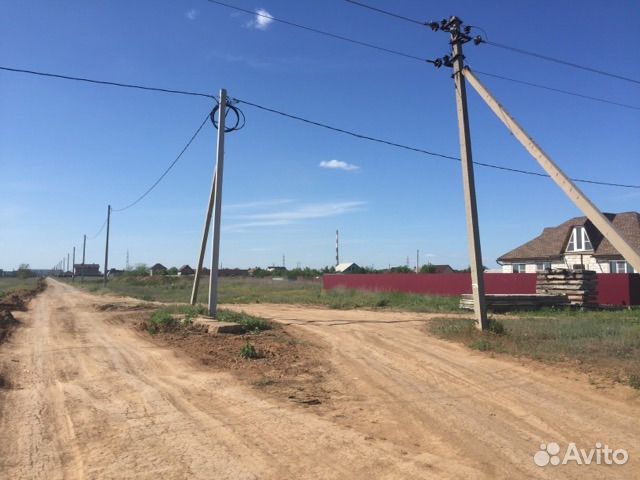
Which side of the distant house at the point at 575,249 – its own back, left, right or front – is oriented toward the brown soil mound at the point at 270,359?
front

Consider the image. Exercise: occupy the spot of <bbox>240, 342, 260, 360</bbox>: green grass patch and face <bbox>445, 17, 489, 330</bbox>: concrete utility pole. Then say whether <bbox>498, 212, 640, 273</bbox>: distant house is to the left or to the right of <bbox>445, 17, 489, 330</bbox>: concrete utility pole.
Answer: left

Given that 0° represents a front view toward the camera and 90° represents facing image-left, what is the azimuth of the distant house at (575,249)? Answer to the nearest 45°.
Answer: approximately 0°

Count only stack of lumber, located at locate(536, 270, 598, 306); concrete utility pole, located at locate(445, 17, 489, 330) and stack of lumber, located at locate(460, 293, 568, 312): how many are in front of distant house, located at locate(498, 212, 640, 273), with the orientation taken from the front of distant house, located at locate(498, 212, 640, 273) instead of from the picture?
3

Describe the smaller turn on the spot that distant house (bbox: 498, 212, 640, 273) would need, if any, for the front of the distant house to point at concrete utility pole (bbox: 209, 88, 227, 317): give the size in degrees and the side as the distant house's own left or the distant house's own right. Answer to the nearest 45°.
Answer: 0° — it already faces it

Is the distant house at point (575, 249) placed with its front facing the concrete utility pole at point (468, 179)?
yes

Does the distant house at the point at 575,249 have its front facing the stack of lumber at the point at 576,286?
yes

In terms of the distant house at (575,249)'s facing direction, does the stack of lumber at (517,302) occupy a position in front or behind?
in front

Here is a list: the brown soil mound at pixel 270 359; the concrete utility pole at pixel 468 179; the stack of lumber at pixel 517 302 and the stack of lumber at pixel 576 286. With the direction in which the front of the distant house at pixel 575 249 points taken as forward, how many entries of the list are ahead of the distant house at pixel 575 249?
4
